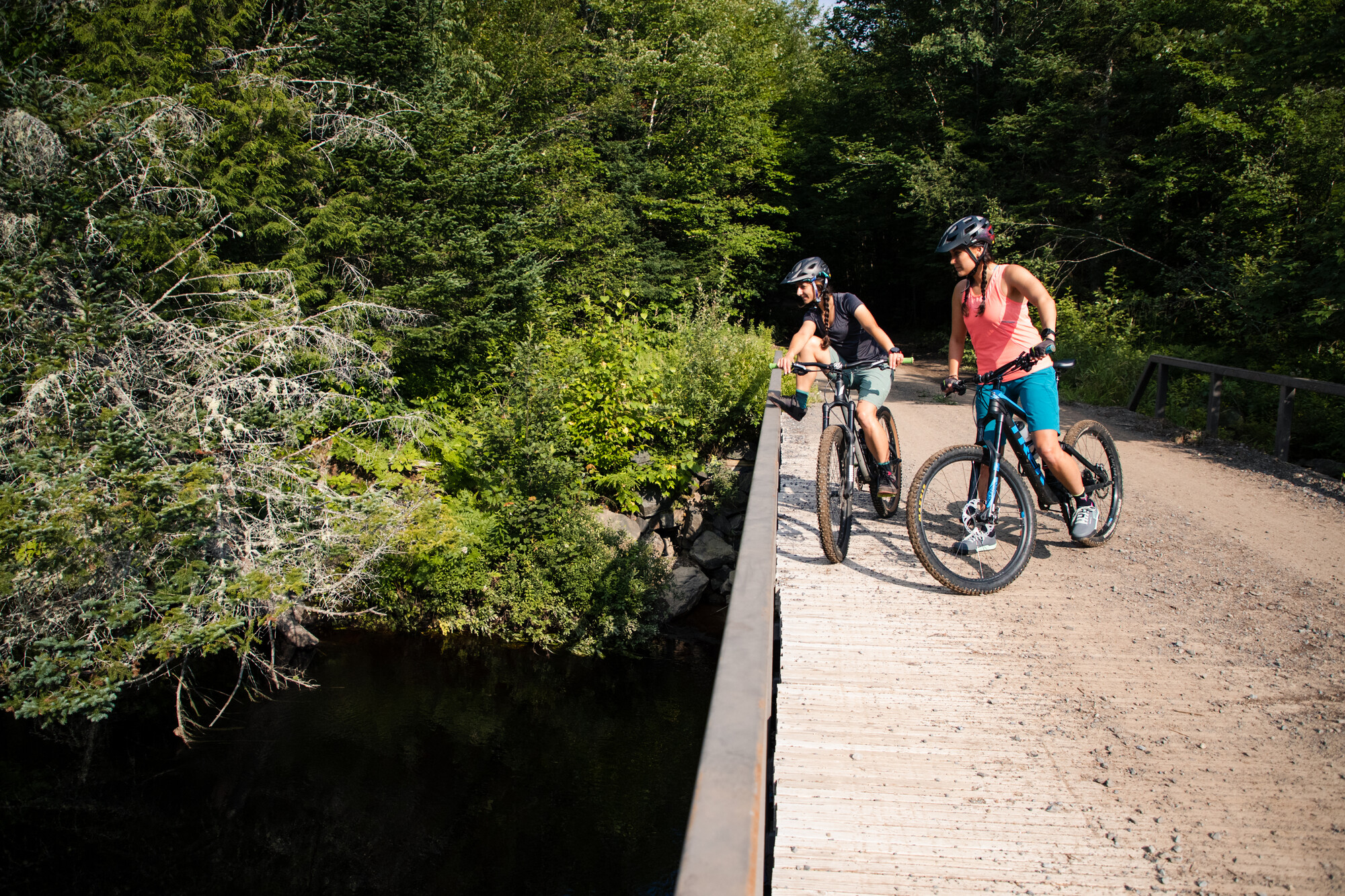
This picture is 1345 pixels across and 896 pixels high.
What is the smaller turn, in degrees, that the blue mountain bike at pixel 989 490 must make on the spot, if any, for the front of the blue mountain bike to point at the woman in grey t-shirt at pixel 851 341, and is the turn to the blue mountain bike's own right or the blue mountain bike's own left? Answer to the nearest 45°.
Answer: approximately 90° to the blue mountain bike's own right

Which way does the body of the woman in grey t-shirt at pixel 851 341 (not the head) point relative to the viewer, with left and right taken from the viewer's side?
facing the viewer and to the left of the viewer

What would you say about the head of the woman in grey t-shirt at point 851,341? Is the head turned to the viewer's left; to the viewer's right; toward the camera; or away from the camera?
to the viewer's left

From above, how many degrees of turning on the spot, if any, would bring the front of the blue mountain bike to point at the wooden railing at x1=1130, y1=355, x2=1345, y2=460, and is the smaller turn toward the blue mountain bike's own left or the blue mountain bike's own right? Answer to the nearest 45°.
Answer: approximately 135° to the blue mountain bike's own right

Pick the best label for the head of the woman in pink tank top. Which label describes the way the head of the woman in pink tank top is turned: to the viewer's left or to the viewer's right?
to the viewer's left

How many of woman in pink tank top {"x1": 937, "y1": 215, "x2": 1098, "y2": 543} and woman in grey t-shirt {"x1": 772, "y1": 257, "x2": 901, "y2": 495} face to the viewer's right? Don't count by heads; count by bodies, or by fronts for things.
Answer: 0

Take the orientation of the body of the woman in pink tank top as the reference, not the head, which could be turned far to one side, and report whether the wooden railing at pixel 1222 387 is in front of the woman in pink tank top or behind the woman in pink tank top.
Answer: behind

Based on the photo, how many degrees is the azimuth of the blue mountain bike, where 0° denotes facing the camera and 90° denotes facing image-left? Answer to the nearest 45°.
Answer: approximately 45°

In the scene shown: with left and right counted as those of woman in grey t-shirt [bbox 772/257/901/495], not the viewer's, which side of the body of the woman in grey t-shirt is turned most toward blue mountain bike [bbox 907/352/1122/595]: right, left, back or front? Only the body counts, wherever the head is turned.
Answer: left

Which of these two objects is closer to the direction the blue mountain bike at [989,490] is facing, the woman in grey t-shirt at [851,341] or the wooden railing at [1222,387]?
the woman in grey t-shirt

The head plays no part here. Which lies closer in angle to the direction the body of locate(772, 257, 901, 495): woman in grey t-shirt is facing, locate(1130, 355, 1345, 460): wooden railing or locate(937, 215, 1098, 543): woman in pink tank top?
the woman in pink tank top

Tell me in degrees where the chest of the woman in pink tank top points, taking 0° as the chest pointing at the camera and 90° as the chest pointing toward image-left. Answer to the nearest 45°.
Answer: approximately 45°

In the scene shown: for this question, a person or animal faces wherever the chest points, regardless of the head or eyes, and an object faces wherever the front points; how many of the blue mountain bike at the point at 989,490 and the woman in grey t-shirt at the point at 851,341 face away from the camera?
0
